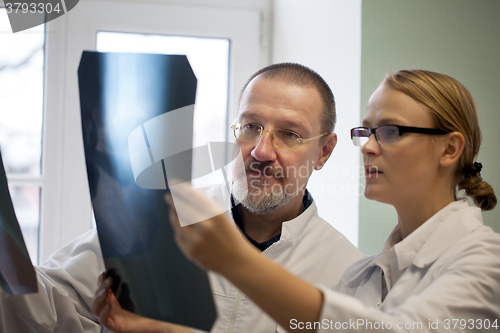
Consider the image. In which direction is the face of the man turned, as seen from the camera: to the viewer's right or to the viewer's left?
to the viewer's left

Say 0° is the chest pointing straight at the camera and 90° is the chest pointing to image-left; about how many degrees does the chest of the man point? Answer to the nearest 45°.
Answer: approximately 45°

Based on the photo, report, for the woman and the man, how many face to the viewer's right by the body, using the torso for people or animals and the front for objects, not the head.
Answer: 0

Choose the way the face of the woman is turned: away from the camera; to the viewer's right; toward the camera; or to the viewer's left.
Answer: to the viewer's left
